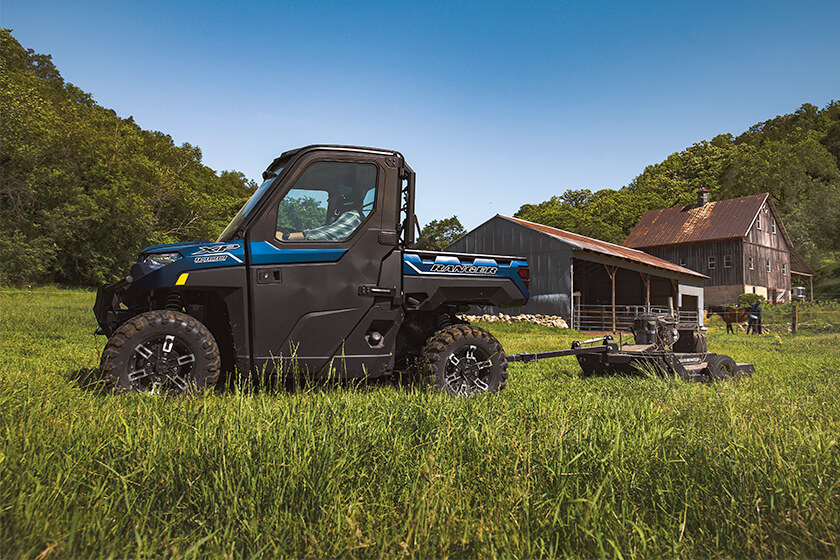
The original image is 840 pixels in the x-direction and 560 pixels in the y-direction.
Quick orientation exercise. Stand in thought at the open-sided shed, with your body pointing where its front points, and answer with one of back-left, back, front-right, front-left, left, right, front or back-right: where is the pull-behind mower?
front-right

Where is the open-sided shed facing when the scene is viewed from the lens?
facing the viewer and to the right of the viewer

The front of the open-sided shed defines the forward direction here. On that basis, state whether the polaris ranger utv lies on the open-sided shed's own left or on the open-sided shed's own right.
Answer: on the open-sided shed's own right

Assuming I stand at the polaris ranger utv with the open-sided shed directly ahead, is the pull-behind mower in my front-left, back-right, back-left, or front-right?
front-right

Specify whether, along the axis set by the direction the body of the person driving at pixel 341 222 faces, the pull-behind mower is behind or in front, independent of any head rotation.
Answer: behind

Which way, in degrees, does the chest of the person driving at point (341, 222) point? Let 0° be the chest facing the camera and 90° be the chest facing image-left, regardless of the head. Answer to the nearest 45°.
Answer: approximately 90°

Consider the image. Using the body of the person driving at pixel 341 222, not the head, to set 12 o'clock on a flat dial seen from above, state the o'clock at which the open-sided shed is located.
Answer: The open-sided shed is roughly at 4 o'clock from the person driving.

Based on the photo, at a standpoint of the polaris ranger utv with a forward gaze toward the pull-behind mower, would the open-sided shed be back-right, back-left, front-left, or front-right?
front-left

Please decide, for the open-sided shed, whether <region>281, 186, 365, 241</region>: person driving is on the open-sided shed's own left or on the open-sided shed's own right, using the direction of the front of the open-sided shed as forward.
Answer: on the open-sided shed's own right

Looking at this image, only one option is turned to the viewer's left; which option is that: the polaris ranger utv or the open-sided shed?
the polaris ranger utv

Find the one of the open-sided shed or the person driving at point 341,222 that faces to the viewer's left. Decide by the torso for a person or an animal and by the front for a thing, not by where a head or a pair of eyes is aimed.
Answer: the person driving

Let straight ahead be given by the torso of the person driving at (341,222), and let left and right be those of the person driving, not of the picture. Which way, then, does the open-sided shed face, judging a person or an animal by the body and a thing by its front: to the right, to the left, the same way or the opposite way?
to the left

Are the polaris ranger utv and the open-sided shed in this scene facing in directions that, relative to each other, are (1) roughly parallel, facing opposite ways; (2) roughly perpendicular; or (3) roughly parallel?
roughly perpendicular

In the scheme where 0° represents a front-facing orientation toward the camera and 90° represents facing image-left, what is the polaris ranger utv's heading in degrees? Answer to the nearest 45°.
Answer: approximately 90°
